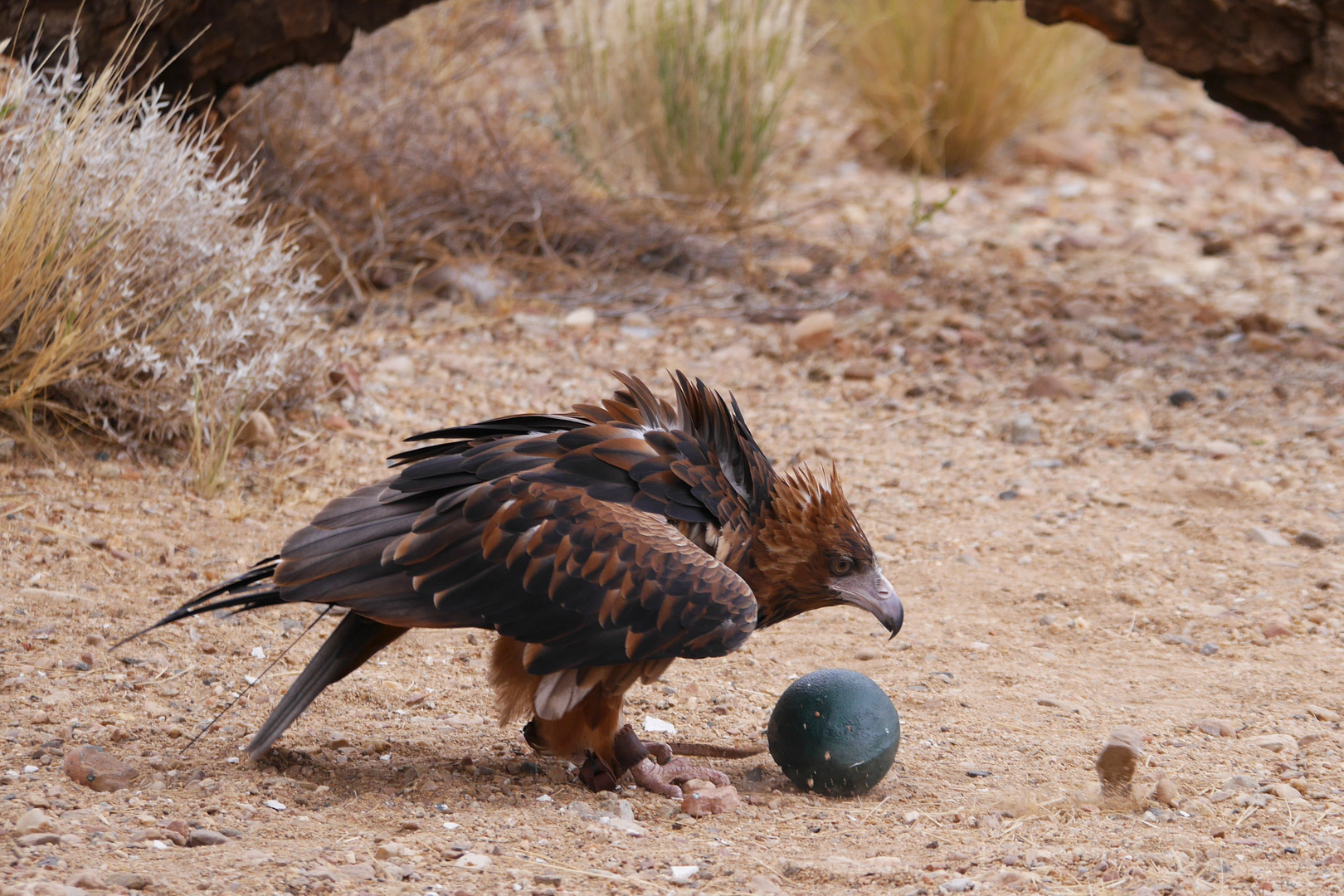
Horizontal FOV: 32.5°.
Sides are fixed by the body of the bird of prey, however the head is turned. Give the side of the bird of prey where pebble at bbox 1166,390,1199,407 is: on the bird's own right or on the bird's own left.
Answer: on the bird's own left

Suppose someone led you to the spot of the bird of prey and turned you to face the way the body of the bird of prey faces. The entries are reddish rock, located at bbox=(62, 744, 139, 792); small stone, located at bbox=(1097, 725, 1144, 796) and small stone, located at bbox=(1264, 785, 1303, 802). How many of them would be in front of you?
2

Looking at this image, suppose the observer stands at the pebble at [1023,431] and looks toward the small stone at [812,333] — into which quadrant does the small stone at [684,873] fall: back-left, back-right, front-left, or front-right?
back-left

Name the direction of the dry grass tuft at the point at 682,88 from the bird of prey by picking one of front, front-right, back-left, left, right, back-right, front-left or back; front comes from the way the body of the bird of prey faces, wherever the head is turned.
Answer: left

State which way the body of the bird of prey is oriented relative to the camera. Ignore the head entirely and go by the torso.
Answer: to the viewer's right

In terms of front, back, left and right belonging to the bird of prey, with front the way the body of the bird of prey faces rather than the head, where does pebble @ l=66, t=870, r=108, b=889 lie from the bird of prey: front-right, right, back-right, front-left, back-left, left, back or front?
back-right

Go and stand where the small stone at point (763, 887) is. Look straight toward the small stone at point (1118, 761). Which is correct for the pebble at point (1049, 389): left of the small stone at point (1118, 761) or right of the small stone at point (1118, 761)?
left

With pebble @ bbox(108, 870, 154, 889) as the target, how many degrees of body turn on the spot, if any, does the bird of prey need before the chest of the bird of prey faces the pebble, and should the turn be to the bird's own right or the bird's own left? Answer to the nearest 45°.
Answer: approximately 135° to the bird's own right

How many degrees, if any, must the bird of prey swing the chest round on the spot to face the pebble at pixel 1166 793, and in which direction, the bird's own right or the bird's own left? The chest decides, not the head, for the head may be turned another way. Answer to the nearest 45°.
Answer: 0° — it already faces it

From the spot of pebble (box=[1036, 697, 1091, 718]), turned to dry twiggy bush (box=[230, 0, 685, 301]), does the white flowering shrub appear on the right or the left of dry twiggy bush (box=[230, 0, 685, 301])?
left

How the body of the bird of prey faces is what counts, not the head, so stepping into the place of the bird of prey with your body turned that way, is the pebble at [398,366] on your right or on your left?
on your left
